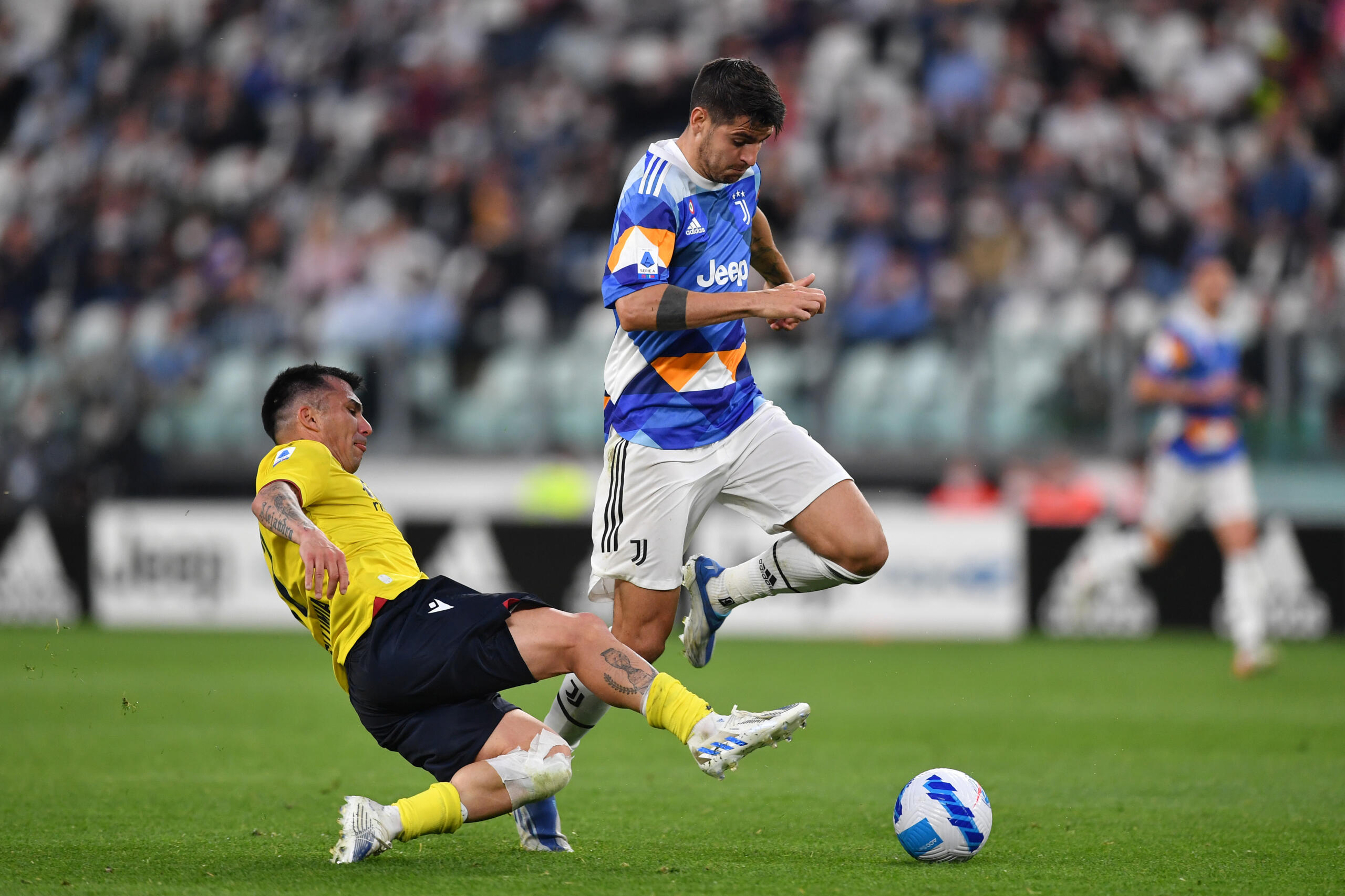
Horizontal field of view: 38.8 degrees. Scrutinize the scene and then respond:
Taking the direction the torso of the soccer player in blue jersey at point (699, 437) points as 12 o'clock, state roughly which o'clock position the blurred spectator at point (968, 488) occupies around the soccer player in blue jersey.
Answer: The blurred spectator is roughly at 8 o'clock from the soccer player in blue jersey.

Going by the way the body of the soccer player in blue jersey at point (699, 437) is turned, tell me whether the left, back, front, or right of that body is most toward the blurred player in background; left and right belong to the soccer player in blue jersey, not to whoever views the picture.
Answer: left

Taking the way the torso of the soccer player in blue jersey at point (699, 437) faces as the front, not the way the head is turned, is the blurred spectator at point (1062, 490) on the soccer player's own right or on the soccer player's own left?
on the soccer player's own left

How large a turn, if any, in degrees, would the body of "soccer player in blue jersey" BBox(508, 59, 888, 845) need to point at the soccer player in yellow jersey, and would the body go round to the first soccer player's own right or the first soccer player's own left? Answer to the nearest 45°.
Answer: approximately 90° to the first soccer player's own right

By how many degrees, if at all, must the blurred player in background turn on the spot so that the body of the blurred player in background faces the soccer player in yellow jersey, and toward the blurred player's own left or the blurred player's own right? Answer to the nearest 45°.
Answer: approximately 45° to the blurred player's own right

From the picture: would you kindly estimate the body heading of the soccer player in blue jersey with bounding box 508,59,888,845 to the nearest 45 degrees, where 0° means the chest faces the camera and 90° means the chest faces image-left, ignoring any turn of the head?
approximately 315°

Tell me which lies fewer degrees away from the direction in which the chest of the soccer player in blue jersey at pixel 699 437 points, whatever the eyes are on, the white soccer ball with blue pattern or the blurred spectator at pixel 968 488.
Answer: the white soccer ball with blue pattern

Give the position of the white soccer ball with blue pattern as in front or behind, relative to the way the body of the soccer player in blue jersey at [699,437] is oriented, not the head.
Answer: in front

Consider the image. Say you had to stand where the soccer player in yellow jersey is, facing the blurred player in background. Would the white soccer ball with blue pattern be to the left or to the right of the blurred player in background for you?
right
